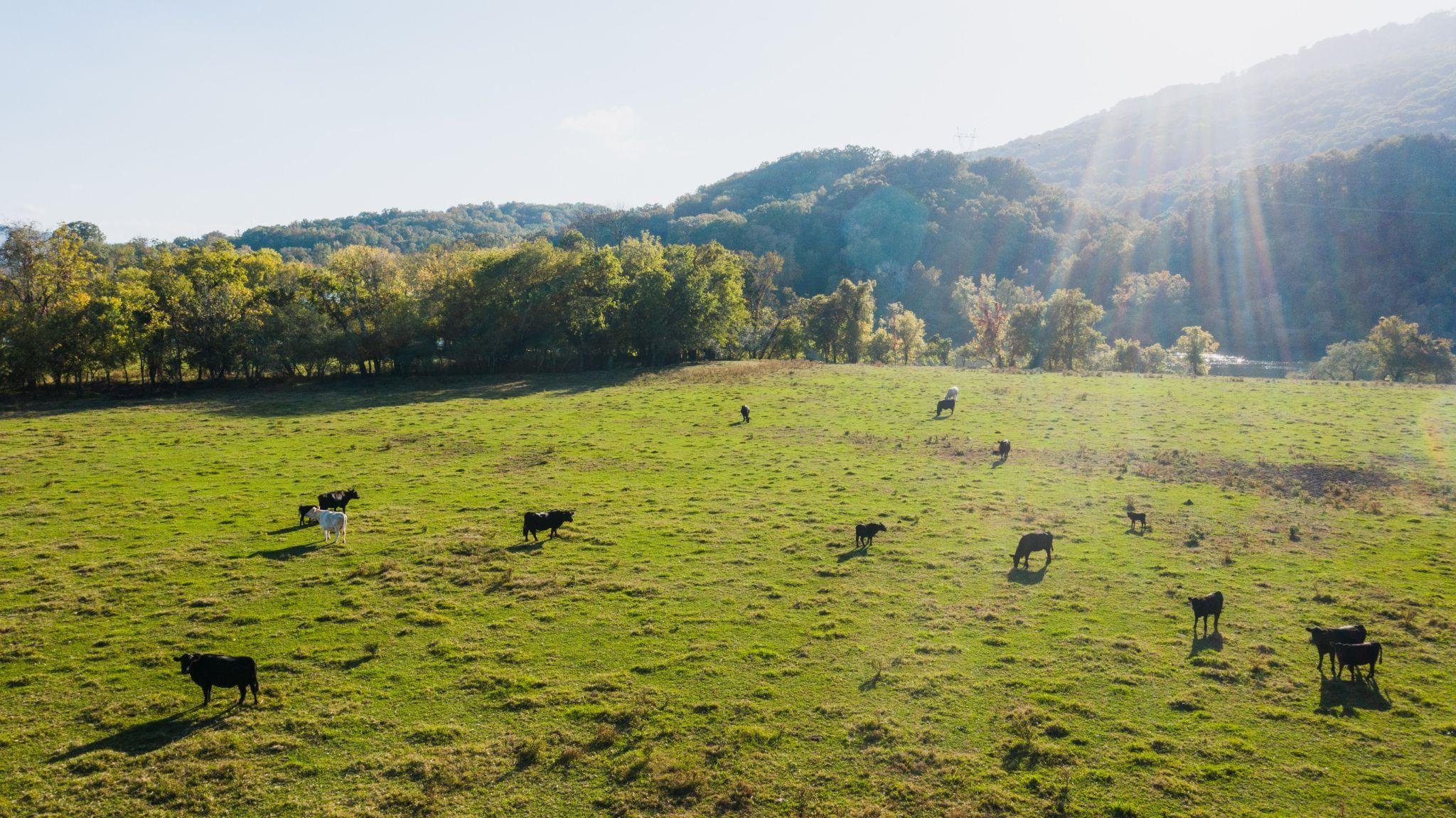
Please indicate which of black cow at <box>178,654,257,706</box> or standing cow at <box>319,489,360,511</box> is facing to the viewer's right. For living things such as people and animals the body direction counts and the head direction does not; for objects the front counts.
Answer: the standing cow

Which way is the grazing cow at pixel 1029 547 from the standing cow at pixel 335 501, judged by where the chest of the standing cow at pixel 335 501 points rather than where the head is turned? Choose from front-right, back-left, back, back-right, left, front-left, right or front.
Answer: front-right

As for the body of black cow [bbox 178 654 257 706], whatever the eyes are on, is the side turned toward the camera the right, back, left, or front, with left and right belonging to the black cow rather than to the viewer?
left

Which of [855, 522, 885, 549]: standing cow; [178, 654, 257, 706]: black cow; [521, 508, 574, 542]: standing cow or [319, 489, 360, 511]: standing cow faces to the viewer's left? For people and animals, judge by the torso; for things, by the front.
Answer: the black cow

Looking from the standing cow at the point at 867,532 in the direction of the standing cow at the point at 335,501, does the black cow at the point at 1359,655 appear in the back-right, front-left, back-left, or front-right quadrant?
back-left

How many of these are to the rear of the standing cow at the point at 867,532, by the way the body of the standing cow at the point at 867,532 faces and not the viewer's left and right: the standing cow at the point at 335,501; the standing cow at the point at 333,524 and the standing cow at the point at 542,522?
3

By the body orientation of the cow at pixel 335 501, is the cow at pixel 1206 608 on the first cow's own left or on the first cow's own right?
on the first cow's own right

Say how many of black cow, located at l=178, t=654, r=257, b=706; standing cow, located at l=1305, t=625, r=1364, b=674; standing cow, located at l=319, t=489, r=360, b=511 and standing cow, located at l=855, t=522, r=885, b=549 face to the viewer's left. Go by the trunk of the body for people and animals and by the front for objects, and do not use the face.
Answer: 2

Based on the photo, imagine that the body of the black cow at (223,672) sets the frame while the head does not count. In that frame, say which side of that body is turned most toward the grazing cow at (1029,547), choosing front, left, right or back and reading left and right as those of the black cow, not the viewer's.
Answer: back

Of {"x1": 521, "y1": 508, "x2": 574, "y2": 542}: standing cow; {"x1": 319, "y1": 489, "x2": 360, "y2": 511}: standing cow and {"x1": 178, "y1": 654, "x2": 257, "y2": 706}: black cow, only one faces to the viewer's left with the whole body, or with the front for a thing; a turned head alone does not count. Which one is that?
the black cow

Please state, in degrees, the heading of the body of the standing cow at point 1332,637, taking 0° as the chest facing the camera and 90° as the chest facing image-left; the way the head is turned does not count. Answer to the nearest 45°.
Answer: approximately 90°

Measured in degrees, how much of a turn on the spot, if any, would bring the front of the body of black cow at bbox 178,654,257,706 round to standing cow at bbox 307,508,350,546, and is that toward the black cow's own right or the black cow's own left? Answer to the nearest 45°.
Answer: approximately 90° to the black cow's own right

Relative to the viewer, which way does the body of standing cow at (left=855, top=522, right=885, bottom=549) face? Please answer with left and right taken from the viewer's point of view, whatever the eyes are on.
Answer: facing to the right of the viewer

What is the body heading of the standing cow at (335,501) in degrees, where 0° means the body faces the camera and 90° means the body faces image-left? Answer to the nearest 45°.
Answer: approximately 270°

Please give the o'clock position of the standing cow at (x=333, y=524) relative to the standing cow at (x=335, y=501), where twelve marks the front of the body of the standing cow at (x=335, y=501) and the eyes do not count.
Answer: the standing cow at (x=333, y=524) is roughly at 3 o'clock from the standing cow at (x=335, y=501).

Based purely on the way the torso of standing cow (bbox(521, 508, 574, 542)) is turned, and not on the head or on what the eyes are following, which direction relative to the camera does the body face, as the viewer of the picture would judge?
to the viewer's right
